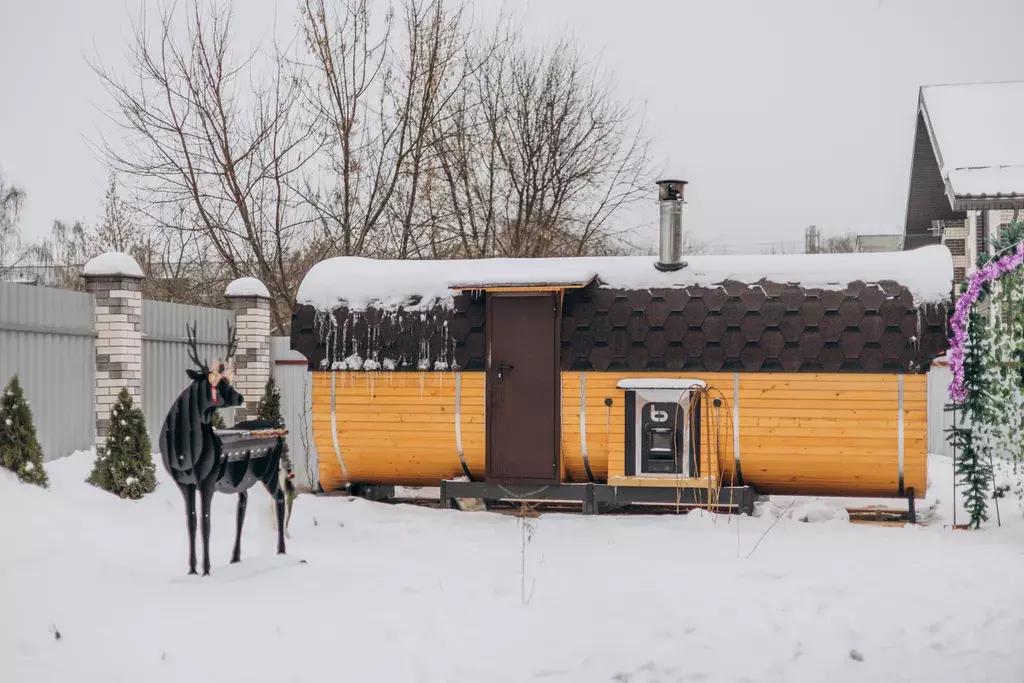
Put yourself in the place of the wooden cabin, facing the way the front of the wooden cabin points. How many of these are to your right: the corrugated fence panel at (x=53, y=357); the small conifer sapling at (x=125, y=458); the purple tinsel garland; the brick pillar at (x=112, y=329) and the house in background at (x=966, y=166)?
3

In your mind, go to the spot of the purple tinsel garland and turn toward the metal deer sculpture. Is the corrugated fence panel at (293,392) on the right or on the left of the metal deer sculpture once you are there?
right

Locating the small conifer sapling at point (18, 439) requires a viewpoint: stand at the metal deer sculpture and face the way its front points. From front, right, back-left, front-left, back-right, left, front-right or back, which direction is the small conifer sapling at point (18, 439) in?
right

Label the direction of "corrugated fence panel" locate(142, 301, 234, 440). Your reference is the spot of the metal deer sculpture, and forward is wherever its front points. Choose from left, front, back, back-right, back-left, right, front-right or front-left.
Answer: back-right

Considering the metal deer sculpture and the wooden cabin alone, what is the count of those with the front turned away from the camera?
0

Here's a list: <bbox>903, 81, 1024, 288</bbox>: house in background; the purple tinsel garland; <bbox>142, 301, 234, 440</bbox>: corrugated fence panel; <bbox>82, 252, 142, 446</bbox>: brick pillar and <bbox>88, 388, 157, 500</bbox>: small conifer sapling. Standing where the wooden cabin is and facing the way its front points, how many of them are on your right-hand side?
3

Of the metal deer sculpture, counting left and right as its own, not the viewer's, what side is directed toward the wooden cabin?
back

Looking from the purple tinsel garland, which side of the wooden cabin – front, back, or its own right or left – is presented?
left

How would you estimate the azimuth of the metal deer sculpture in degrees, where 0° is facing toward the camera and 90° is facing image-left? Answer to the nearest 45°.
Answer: approximately 45°

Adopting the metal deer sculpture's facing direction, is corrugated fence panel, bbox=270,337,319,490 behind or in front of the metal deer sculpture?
behind

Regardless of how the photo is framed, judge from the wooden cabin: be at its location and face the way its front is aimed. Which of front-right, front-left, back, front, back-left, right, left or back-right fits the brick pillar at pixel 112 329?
right

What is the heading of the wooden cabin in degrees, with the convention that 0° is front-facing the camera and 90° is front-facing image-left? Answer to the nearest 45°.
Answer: approximately 0°

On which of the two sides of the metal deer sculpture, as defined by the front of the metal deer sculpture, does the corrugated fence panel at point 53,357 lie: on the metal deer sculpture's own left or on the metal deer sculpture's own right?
on the metal deer sculpture's own right

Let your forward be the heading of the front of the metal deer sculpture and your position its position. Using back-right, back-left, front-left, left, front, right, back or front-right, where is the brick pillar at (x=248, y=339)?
back-right
